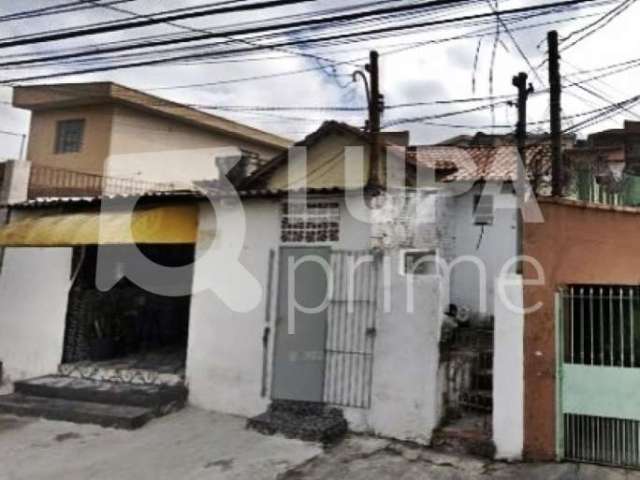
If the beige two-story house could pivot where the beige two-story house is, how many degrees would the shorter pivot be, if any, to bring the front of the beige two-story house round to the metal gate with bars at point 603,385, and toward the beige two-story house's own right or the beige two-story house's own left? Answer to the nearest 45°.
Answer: approximately 90° to the beige two-story house's own left

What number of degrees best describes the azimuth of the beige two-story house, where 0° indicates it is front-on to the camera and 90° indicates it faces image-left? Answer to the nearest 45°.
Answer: approximately 45°

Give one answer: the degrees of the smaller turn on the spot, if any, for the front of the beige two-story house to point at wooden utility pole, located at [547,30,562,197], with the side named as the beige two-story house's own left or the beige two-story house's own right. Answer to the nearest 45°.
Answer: approximately 90° to the beige two-story house's own left

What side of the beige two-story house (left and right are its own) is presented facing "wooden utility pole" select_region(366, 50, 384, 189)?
left
